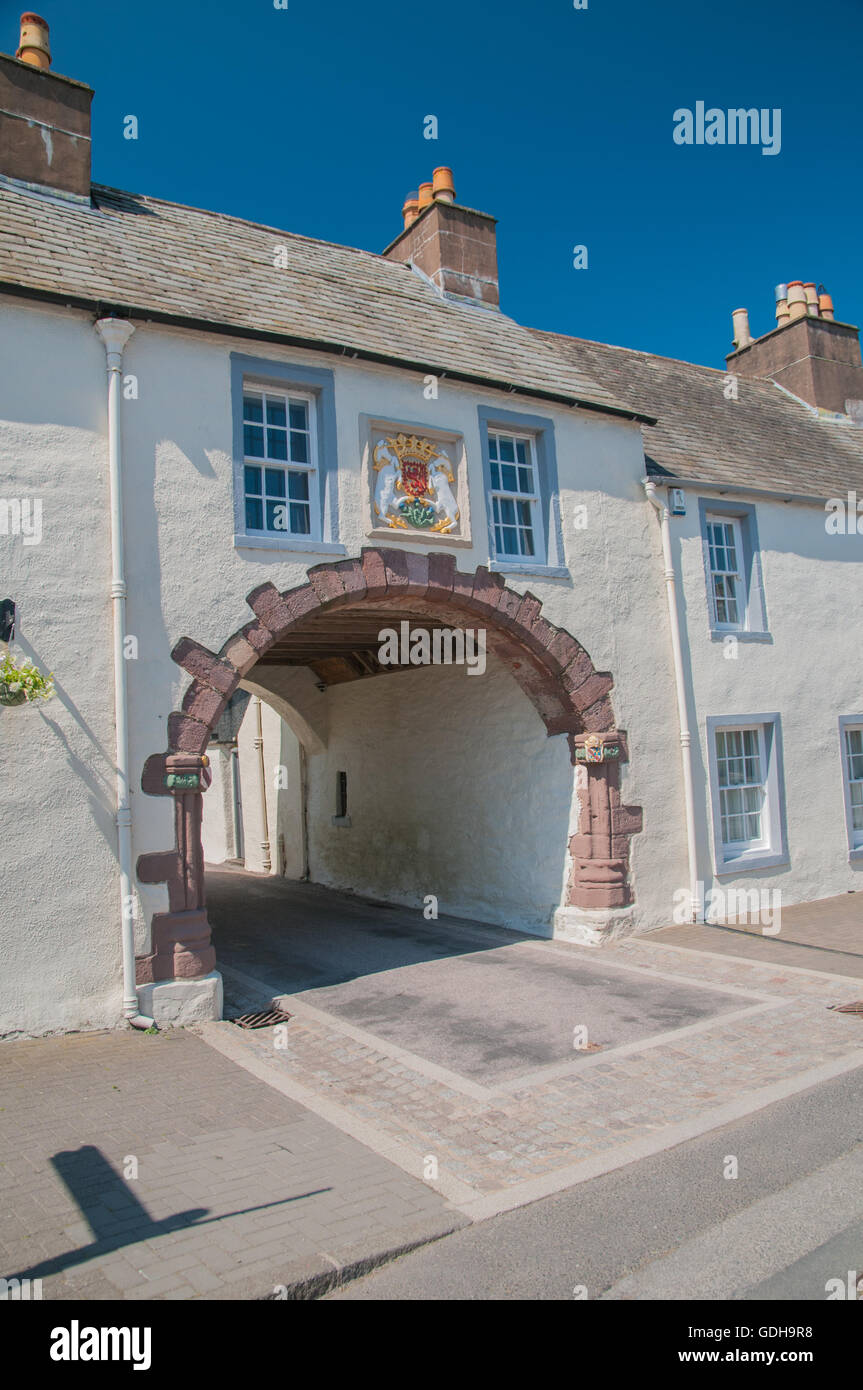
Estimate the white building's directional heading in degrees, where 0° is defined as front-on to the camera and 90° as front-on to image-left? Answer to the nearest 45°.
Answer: approximately 315°
